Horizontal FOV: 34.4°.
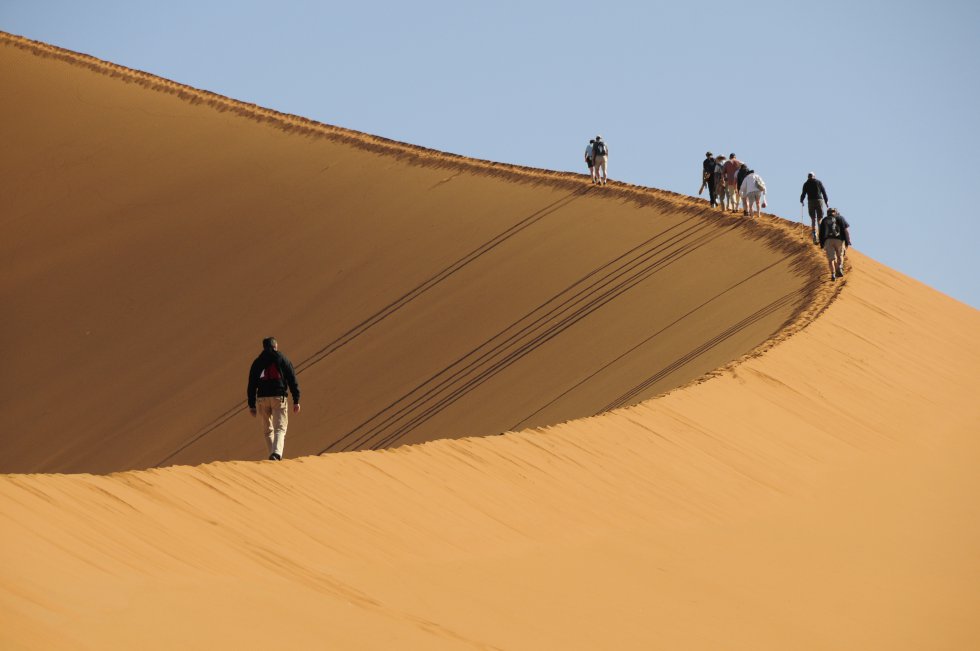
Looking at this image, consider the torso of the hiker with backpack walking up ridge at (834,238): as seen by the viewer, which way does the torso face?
away from the camera

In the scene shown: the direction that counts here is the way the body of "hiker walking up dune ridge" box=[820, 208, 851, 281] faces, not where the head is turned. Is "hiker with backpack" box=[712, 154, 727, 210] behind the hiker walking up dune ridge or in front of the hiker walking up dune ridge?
in front

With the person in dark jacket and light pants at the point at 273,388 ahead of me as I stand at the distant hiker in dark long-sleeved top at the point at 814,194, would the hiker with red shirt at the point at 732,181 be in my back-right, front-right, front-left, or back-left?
back-right

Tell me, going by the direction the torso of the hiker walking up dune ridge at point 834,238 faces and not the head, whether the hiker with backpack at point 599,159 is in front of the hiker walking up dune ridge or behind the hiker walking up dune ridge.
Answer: in front

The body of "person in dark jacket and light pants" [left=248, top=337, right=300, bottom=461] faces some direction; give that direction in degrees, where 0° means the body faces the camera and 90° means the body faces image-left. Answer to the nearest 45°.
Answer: approximately 180°

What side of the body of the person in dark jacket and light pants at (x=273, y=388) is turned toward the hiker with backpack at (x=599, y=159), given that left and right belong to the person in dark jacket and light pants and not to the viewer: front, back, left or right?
front

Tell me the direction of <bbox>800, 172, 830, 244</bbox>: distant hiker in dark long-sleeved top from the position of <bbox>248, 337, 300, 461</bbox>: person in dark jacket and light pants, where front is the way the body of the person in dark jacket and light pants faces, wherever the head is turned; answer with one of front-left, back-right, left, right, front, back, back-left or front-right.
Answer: front-right

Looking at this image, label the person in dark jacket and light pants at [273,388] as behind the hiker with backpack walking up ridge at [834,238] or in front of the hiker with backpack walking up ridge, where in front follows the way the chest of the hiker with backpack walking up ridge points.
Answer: behind

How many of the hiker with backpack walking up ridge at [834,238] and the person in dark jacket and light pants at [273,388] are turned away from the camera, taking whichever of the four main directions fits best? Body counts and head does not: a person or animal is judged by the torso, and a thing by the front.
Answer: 2

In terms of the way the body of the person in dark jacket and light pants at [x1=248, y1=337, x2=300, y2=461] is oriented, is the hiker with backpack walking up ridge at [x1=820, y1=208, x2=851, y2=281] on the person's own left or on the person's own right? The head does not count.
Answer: on the person's own right

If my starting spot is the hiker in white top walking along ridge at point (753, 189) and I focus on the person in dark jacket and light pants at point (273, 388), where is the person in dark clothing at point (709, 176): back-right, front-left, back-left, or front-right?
back-right

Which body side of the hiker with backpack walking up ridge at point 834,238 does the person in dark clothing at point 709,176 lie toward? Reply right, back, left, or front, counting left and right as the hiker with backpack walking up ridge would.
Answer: front

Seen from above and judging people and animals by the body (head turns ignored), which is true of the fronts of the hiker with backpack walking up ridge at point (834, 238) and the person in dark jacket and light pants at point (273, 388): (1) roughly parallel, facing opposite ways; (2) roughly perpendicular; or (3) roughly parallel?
roughly parallel

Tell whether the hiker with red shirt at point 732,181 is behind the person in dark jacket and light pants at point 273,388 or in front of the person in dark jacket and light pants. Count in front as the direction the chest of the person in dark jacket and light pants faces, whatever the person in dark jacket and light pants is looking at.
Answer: in front
